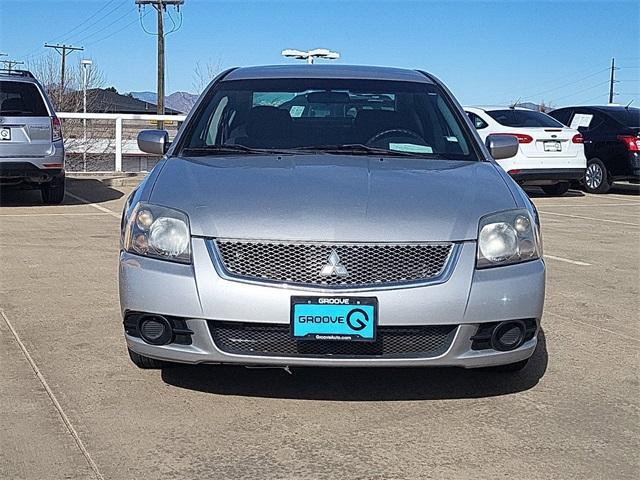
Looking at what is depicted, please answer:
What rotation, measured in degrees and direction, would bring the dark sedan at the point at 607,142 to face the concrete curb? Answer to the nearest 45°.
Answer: approximately 45° to its left

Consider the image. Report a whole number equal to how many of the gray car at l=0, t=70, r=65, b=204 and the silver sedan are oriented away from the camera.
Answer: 1

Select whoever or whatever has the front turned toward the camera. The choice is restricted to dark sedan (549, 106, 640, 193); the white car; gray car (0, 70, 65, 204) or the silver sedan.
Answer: the silver sedan

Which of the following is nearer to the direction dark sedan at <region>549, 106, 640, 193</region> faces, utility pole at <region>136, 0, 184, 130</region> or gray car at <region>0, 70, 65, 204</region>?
the utility pole

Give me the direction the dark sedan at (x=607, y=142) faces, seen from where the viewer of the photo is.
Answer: facing away from the viewer and to the left of the viewer

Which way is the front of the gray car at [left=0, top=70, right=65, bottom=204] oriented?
away from the camera

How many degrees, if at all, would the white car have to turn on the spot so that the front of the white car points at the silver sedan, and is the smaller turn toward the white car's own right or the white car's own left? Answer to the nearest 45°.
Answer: approximately 135° to the white car's own left

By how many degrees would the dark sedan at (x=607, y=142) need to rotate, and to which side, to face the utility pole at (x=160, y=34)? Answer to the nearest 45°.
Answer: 0° — it already faces it

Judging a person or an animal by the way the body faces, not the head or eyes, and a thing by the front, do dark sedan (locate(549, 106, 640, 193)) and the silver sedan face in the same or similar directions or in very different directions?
very different directions

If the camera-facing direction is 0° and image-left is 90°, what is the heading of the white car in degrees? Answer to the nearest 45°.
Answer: approximately 135°

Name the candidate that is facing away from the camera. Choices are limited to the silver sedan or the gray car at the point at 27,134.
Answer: the gray car

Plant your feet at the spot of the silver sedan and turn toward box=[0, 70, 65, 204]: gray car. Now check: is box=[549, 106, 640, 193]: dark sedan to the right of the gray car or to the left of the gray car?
right
